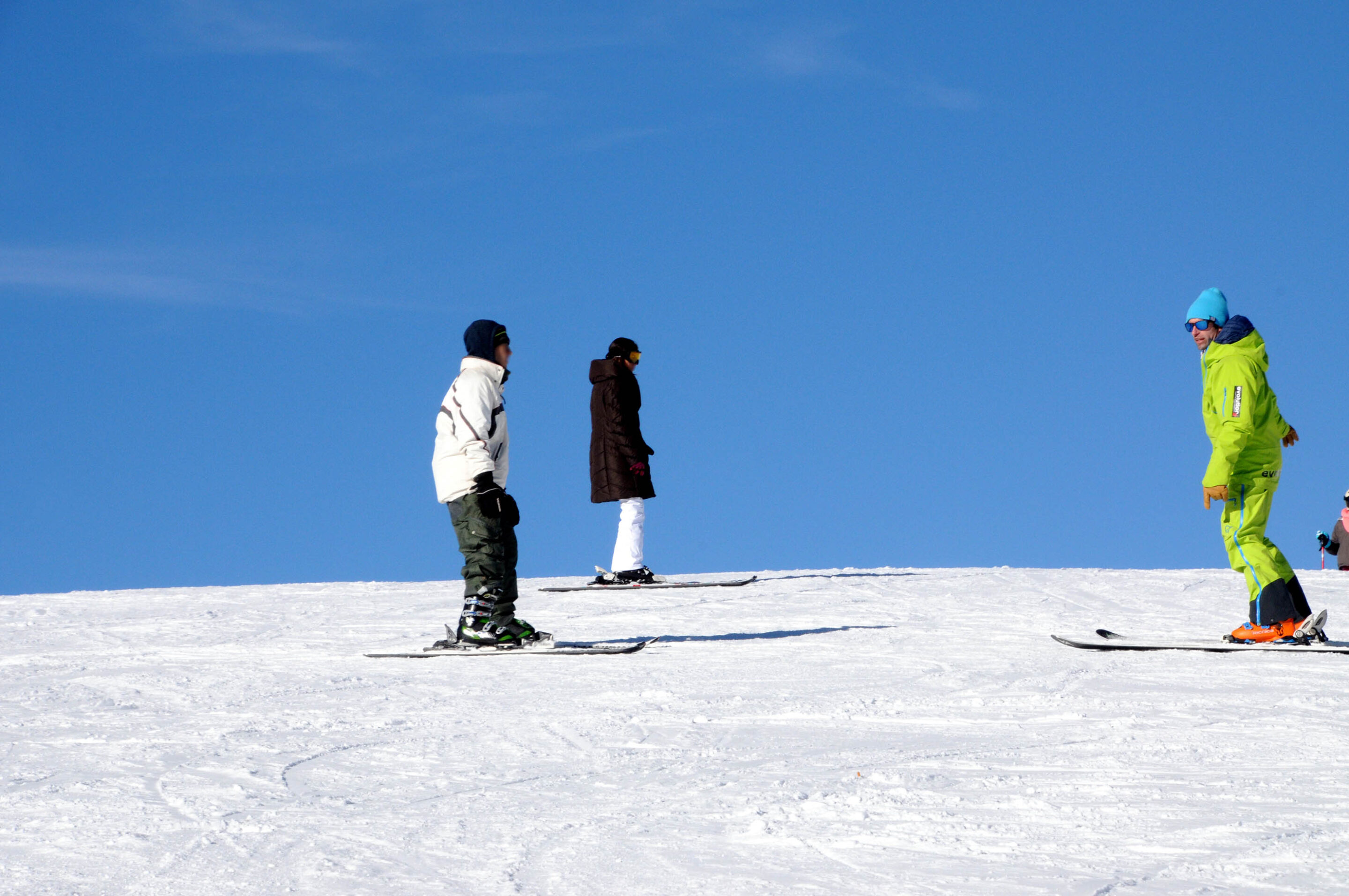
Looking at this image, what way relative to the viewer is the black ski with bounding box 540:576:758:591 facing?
to the viewer's right

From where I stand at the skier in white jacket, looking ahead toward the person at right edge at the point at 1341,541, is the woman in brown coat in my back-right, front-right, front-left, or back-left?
front-left

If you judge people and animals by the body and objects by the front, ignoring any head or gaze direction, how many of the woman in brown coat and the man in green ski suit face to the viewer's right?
1

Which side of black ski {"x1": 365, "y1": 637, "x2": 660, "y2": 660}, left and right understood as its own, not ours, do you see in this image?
right

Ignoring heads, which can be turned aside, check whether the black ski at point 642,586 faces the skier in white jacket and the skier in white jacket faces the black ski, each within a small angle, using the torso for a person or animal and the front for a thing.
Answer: no

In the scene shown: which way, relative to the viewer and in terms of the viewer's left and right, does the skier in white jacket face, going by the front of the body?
facing to the right of the viewer

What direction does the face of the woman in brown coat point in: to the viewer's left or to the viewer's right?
to the viewer's right

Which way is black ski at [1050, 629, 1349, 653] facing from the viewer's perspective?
to the viewer's left

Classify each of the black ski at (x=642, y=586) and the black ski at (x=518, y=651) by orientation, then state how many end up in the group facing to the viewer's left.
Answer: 0

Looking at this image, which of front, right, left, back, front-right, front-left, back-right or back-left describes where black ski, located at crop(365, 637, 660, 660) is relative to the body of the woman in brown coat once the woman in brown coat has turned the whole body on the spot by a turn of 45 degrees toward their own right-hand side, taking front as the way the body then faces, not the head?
front-right

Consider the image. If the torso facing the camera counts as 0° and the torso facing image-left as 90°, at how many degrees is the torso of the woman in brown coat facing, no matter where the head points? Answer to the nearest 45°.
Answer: approximately 270°

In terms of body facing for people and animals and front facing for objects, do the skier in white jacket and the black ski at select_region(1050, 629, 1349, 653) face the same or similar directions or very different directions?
very different directions

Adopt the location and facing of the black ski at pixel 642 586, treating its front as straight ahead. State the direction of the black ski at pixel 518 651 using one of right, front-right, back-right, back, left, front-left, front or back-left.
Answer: right

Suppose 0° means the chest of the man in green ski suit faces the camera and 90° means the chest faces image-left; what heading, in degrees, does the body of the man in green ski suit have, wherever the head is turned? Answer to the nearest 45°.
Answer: approximately 90°
